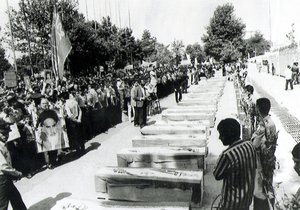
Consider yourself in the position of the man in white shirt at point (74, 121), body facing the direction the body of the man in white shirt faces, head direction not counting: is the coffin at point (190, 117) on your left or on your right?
on your left

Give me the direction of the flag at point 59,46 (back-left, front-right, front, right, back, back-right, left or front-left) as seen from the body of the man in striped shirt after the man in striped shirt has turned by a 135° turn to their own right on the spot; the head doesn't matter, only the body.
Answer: back-left

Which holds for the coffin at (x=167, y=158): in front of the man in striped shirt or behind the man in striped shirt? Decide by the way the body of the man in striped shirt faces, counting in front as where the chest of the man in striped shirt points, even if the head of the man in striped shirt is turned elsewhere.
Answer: in front

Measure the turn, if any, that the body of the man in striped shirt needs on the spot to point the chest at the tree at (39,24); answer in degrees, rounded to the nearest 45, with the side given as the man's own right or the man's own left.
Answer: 0° — they already face it

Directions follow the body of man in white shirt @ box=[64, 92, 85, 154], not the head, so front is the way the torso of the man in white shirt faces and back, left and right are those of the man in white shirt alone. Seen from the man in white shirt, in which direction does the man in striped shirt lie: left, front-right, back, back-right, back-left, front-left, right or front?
front-right

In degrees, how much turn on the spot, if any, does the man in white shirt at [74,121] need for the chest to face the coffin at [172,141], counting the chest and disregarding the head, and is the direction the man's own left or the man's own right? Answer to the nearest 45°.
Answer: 0° — they already face it

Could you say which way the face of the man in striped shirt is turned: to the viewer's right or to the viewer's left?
to the viewer's left

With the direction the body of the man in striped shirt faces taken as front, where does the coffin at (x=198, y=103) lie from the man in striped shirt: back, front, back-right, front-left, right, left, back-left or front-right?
front-right

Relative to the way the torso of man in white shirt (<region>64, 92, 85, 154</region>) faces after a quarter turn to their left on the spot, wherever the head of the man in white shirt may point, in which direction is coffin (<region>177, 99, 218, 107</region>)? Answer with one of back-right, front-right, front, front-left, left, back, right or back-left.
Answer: front

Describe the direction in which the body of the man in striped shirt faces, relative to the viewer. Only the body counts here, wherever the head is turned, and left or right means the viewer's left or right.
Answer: facing away from the viewer and to the left of the viewer

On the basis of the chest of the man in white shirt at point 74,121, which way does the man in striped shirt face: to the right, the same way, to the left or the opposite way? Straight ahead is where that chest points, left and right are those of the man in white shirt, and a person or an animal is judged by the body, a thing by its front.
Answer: the opposite way

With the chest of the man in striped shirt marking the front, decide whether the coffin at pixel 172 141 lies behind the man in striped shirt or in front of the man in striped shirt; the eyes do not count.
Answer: in front
